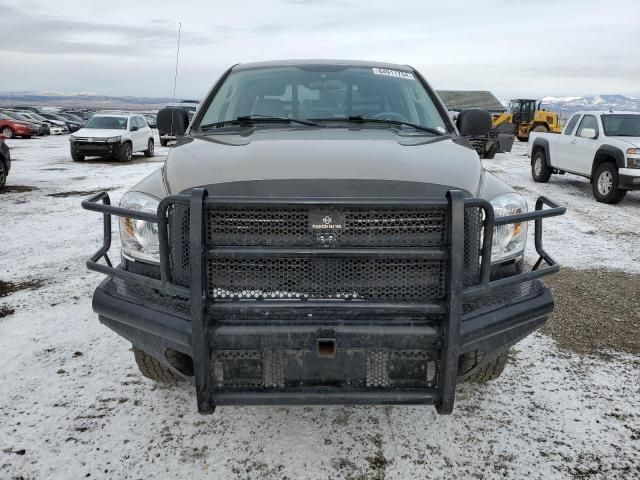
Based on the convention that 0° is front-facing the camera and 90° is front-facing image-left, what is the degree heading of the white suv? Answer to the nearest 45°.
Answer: approximately 45°

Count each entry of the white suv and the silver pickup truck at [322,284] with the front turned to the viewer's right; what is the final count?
0

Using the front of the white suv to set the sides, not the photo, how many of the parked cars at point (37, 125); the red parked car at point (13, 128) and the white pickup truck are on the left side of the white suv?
1

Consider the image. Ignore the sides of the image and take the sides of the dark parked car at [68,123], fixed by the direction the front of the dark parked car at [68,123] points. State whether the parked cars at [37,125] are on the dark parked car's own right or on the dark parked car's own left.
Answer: on the dark parked car's own right

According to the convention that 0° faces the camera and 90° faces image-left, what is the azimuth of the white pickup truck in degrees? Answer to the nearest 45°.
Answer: approximately 315°

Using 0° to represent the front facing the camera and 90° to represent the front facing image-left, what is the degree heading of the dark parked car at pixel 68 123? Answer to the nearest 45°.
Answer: approximately 315°

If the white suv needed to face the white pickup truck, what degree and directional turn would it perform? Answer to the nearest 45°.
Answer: approximately 90° to its left

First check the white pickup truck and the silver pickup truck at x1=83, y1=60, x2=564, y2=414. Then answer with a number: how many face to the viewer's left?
0

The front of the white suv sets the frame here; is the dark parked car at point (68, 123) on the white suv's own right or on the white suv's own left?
on the white suv's own right
